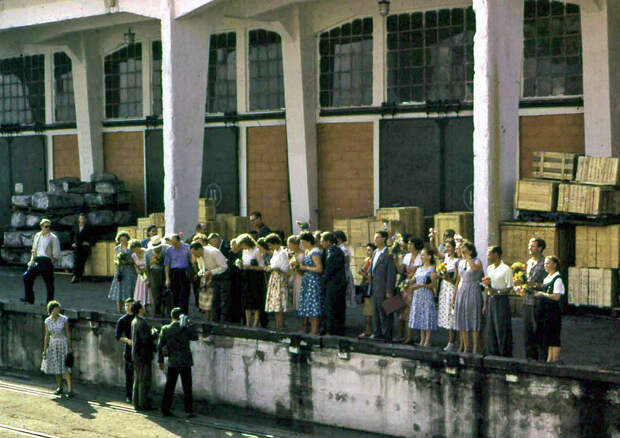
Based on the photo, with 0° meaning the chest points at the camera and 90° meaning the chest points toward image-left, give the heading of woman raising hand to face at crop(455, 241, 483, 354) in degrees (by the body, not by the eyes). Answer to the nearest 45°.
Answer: approximately 45°

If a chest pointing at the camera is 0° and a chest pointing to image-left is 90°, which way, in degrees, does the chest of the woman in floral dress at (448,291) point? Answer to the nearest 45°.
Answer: approximately 45°

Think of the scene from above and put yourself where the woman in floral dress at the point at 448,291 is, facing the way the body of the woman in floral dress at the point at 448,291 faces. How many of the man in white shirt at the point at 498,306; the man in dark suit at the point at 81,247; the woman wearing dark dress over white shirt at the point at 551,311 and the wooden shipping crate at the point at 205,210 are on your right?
2

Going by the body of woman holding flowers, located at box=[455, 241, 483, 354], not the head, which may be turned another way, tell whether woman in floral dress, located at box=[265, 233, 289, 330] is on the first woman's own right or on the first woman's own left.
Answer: on the first woman's own right

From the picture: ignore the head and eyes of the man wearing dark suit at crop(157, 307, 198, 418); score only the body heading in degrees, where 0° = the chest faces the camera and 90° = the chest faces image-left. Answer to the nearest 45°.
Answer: approximately 180°

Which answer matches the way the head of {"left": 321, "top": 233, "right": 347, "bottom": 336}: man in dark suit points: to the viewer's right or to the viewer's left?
to the viewer's left

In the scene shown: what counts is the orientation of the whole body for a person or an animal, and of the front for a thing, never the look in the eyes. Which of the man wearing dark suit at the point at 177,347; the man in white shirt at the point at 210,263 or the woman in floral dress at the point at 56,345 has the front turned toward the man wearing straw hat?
the man wearing dark suit

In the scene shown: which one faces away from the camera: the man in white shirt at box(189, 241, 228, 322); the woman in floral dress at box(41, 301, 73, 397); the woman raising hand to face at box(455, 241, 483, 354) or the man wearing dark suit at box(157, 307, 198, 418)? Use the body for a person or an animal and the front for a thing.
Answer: the man wearing dark suit

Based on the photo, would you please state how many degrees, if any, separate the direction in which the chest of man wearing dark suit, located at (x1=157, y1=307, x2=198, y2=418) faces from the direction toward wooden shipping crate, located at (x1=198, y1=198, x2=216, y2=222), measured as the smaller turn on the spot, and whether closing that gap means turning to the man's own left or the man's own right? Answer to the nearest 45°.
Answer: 0° — they already face it
